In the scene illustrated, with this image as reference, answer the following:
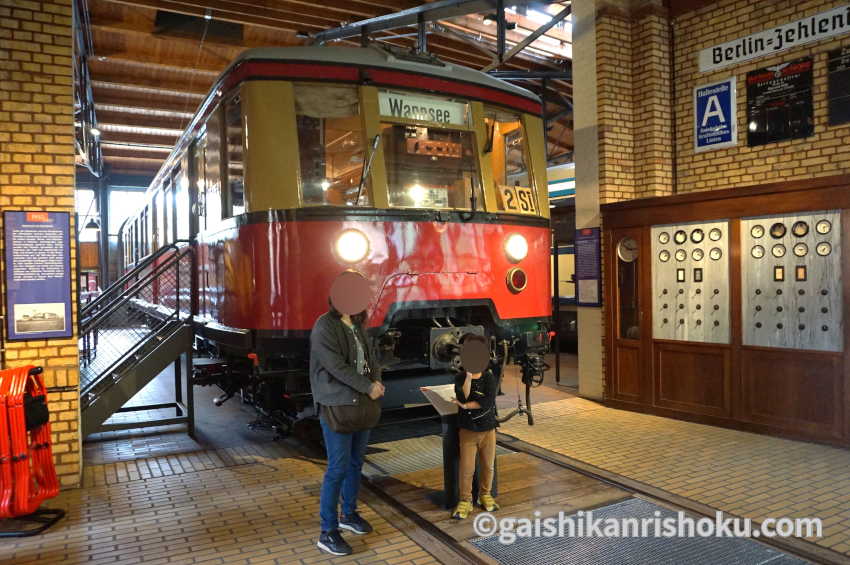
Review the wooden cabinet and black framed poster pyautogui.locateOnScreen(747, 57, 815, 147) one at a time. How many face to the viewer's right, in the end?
0

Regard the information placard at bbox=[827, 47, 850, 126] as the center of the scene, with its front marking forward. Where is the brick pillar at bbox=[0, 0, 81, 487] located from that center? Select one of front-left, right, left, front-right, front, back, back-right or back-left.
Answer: front

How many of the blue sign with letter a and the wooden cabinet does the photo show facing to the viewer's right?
0

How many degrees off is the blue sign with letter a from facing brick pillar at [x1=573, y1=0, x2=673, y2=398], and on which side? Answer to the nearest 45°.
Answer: approximately 45° to its right

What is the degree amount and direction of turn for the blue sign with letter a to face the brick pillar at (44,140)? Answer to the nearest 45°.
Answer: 0° — it already faces it

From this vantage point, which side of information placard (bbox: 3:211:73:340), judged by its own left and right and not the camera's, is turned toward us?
front

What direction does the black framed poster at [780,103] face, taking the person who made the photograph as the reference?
facing the viewer and to the left of the viewer

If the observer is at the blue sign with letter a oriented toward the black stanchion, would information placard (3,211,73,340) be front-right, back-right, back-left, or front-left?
front-right

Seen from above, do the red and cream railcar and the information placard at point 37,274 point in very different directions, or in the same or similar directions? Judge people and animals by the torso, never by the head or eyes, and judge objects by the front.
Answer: same or similar directions

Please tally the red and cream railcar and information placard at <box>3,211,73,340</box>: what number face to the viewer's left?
0

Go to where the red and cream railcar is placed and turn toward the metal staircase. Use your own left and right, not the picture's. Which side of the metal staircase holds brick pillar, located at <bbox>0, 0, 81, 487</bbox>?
left
